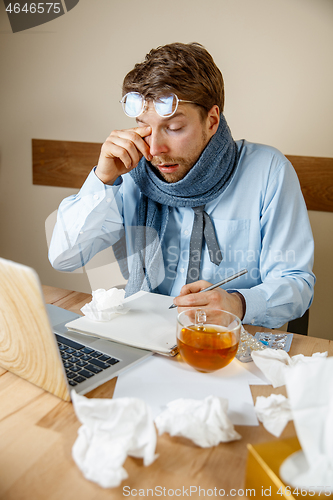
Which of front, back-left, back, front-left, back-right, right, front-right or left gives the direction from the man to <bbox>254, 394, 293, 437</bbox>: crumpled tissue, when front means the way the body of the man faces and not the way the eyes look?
front-left

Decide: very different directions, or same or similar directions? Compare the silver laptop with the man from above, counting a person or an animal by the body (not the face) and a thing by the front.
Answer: very different directions

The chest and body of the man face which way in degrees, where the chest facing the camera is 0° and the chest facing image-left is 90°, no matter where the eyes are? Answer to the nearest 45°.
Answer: approximately 45°

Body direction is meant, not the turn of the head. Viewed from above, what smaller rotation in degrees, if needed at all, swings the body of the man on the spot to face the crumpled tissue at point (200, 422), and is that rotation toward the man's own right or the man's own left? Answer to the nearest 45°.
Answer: approximately 45° to the man's own left

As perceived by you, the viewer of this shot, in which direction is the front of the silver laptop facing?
facing away from the viewer and to the right of the viewer

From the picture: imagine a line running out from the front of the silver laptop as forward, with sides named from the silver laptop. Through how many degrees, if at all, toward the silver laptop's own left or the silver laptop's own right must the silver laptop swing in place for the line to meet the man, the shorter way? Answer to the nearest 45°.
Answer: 0° — it already faces them
